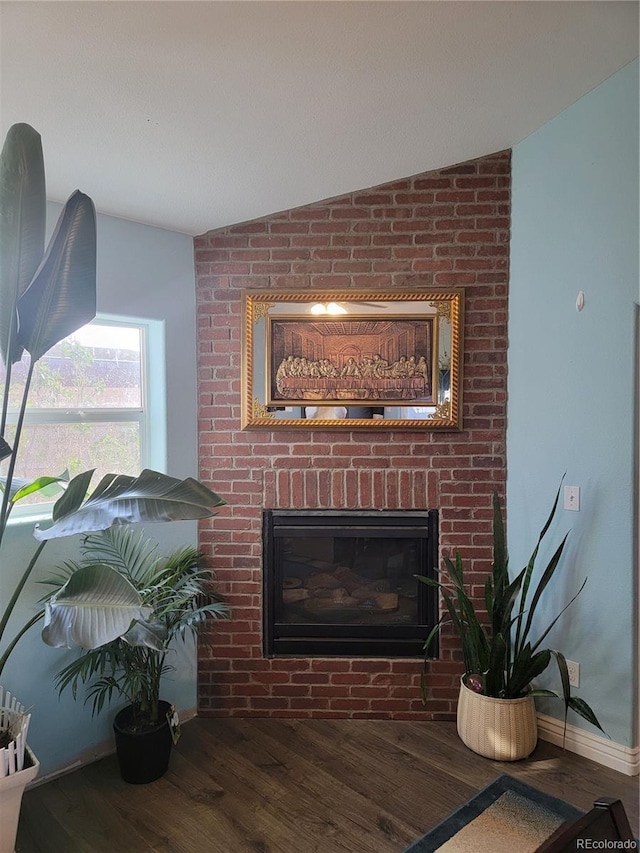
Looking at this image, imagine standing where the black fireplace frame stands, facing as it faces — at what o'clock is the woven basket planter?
The woven basket planter is roughly at 10 o'clock from the black fireplace frame.

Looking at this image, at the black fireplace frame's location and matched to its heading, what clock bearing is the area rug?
The area rug is roughly at 11 o'clock from the black fireplace frame.

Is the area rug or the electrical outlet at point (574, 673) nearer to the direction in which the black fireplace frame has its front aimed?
the area rug

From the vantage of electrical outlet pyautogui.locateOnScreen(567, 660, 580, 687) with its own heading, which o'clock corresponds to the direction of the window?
The window is roughly at 1 o'clock from the electrical outlet.

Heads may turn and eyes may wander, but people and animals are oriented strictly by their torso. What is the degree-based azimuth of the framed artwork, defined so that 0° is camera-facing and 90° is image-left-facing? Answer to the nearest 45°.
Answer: approximately 0°

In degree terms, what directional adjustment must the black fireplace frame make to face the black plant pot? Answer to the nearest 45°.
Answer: approximately 45° to its right

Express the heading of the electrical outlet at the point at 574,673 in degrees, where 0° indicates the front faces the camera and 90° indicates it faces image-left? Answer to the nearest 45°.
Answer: approximately 45°
